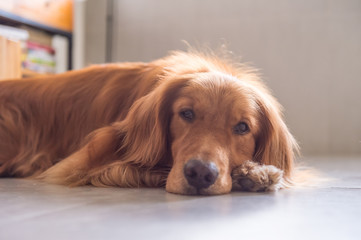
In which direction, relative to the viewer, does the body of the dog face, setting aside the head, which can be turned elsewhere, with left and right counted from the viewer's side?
facing the viewer and to the right of the viewer

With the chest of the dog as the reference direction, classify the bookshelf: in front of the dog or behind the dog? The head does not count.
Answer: behind
